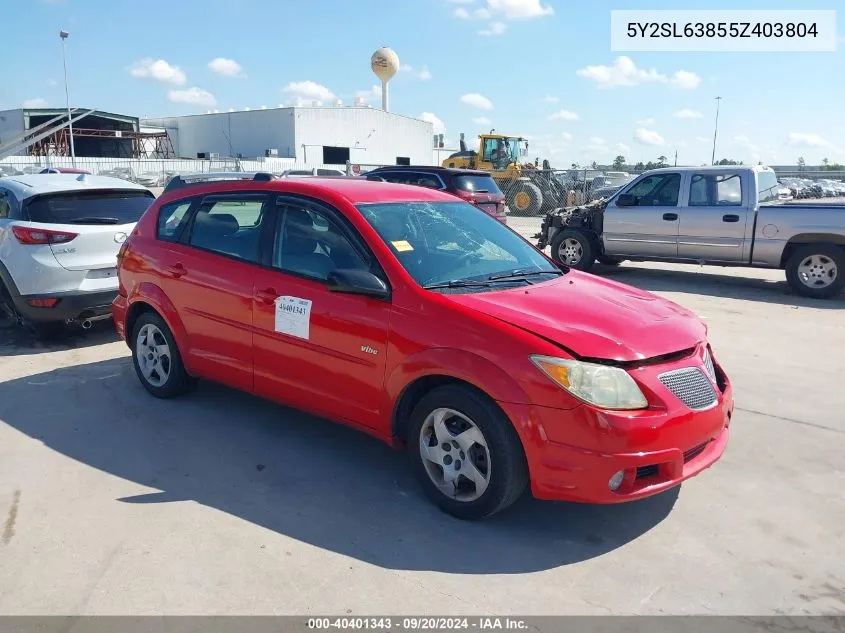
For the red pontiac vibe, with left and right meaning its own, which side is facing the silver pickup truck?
left

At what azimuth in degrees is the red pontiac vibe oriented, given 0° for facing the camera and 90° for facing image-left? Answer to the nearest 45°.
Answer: approximately 315°

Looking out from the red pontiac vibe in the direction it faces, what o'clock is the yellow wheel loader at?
The yellow wheel loader is roughly at 8 o'clock from the red pontiac vibe.
